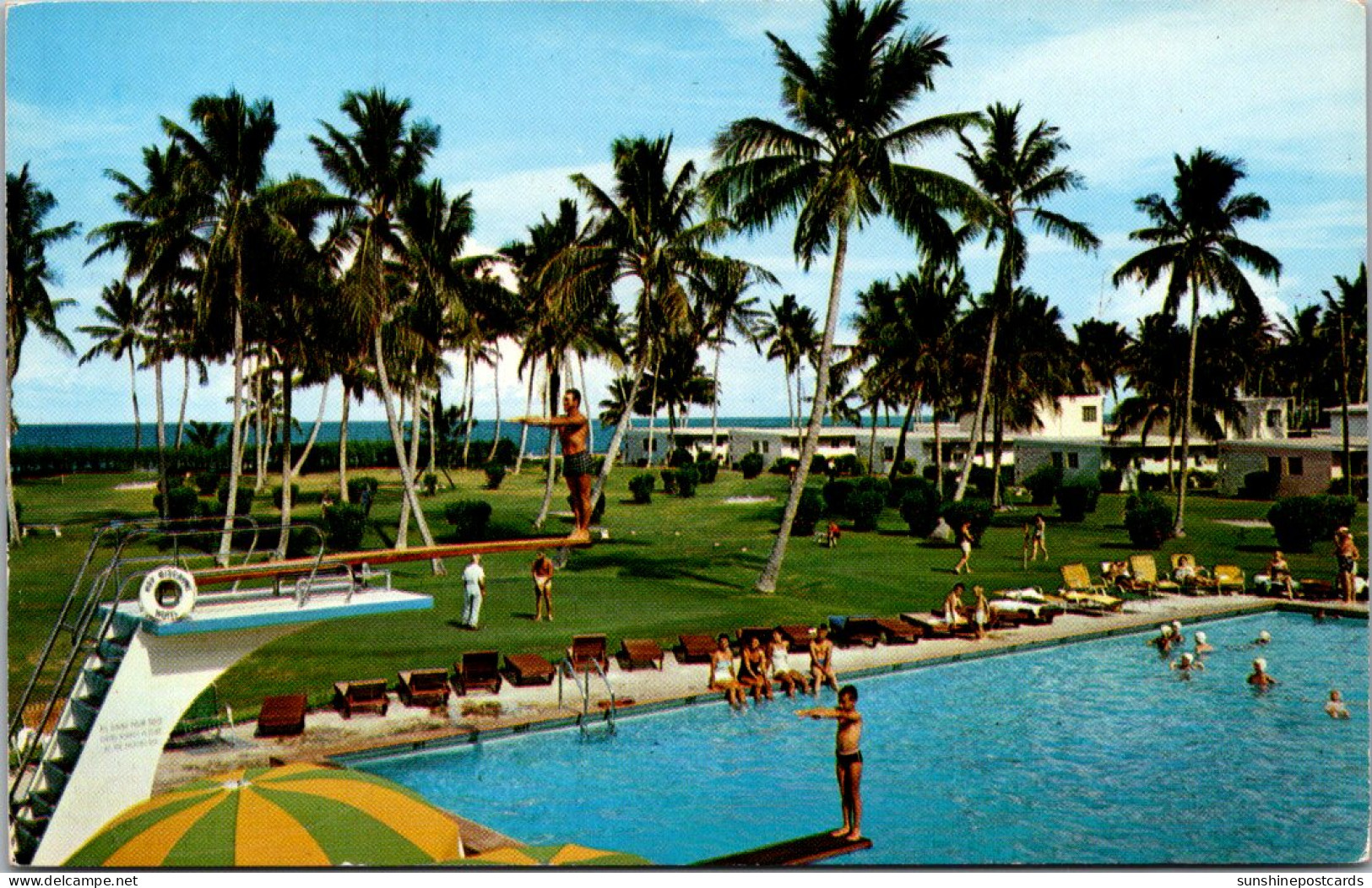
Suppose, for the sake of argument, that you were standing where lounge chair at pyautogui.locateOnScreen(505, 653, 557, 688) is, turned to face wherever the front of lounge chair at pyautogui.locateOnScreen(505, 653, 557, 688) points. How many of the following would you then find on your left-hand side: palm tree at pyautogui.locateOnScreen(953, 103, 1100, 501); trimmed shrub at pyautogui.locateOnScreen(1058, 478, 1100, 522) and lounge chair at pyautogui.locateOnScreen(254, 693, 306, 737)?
2

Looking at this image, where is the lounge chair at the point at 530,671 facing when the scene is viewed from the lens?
facing the viewer and to the right of the viewer

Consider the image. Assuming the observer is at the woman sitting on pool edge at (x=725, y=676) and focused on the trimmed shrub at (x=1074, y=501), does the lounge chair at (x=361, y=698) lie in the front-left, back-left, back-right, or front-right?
back-left

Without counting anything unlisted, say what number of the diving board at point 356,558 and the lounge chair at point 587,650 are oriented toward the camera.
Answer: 1

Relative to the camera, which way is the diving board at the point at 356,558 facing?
to the viewer's right

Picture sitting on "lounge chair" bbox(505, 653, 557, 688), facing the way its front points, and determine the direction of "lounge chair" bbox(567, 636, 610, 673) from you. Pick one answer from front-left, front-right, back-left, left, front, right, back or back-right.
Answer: left

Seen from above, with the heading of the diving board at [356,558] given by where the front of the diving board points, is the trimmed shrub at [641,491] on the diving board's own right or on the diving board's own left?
on the diving board's own left

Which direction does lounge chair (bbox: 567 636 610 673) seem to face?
toward the camera

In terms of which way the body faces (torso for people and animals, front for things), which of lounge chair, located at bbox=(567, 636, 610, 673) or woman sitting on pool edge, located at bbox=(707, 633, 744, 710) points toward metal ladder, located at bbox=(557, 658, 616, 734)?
the lounge chair

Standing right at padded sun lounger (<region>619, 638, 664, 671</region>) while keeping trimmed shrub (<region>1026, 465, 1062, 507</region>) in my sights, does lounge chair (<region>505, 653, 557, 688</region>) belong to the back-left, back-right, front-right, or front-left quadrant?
back-left

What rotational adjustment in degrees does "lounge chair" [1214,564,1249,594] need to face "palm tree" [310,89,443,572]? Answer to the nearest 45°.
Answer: approximately 90° to its right

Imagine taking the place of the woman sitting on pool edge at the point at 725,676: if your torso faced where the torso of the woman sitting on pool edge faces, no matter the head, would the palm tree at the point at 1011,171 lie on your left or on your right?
on your left

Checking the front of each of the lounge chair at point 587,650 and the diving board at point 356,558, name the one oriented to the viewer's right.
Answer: the diving board

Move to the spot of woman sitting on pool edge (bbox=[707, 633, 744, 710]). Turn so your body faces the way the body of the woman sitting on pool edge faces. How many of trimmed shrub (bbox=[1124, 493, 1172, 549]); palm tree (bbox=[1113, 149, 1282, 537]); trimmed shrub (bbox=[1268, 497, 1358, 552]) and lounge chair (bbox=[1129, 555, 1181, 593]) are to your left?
4
